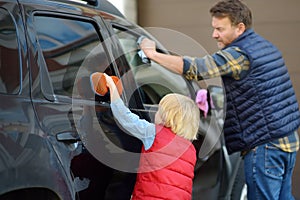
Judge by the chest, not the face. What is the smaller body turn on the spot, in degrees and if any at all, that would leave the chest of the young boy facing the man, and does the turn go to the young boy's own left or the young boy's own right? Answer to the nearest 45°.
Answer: approximately 90° to the young boy's own right

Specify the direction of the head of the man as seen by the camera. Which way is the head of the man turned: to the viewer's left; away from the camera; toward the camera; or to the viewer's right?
to the viewer's left

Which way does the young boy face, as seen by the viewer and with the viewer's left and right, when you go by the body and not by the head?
facing away from the viewer and to the left of the viewer
